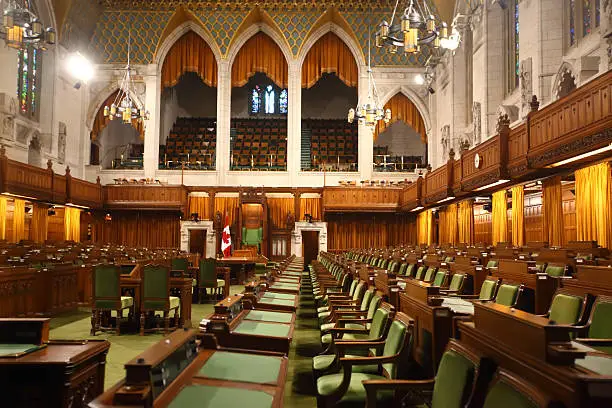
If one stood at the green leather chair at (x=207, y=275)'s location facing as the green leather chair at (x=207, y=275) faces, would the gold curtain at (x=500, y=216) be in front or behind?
in front

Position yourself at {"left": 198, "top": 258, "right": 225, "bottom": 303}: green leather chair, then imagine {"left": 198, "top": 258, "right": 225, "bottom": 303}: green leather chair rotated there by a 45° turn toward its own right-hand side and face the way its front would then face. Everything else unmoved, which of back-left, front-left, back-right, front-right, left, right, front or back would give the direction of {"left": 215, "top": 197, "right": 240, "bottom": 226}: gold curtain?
left

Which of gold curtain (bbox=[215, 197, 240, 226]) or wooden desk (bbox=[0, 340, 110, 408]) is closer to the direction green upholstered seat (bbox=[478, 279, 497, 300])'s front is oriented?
the wooden desk

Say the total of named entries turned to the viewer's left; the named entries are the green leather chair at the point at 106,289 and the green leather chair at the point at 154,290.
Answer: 0

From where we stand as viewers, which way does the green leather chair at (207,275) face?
facing away from the viewer and to the right of the viewer

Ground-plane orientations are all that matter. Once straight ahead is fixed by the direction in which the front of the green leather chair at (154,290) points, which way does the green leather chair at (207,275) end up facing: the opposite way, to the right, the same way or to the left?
the same way

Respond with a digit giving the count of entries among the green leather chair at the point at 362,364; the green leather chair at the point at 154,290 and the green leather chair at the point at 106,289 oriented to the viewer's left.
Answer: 1

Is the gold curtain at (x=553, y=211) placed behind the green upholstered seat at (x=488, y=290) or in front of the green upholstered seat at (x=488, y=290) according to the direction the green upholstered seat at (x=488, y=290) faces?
behind

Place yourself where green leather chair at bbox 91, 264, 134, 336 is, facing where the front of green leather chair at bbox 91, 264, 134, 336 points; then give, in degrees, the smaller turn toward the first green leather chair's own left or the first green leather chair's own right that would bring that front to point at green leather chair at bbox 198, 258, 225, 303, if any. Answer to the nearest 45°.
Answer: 0° — it already faces it

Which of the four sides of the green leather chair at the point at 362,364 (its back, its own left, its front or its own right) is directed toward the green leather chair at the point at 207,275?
right

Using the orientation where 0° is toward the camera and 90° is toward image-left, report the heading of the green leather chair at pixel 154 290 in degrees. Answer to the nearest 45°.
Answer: approximately 225°

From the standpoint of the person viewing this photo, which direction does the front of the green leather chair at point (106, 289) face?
facing away from the viewer and to the right of the viewer

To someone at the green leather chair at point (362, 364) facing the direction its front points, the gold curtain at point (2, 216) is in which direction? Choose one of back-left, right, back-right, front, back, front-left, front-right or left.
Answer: front-right

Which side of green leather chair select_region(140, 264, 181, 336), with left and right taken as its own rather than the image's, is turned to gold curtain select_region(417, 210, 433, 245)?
front

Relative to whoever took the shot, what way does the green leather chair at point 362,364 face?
facing to the left of the viewer

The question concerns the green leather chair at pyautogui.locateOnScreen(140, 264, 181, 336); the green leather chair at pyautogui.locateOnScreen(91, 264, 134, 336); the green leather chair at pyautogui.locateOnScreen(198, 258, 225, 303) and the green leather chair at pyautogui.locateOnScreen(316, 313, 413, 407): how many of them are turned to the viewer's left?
1

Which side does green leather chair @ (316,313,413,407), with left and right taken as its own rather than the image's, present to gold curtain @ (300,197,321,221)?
right

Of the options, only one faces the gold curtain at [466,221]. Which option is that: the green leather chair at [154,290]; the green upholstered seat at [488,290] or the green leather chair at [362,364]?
the green leather chair at [154,290]
